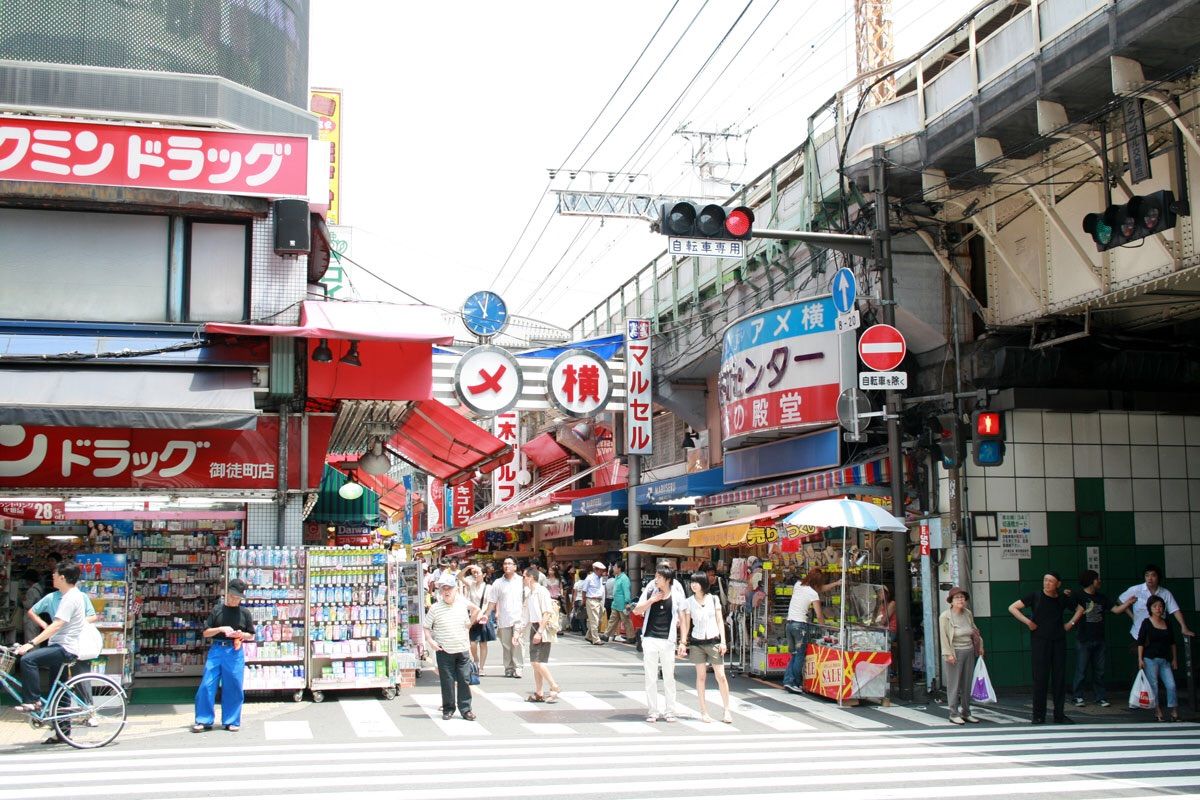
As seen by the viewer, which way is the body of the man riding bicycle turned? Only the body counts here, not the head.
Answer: to the viewer's left

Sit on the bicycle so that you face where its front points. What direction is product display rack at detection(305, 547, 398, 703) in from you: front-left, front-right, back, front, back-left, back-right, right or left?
back-right

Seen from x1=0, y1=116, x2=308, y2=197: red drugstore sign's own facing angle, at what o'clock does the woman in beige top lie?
The woman in beige top is roughly at 10 o'clock from the red drugstore sign.

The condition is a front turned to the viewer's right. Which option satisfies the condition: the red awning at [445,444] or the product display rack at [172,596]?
the red awning

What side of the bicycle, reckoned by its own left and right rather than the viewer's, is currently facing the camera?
left

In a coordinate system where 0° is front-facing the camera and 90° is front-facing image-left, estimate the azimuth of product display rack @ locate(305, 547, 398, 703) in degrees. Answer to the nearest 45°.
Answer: approximately 0°

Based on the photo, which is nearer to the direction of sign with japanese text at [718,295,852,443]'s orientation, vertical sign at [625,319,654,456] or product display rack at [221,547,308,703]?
the product display rack

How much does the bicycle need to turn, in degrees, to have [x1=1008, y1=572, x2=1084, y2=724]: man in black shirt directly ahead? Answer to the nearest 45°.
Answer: approximately 180°
